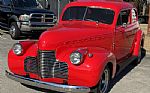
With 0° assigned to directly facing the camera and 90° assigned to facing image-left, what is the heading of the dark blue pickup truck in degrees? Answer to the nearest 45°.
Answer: approximately 315°

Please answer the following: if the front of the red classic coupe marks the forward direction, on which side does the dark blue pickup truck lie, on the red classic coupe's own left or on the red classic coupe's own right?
on the red classic coupe's own right

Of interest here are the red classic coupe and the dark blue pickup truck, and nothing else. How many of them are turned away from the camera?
0

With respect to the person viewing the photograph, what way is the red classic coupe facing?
facing the viewer and to the left of the viewer
